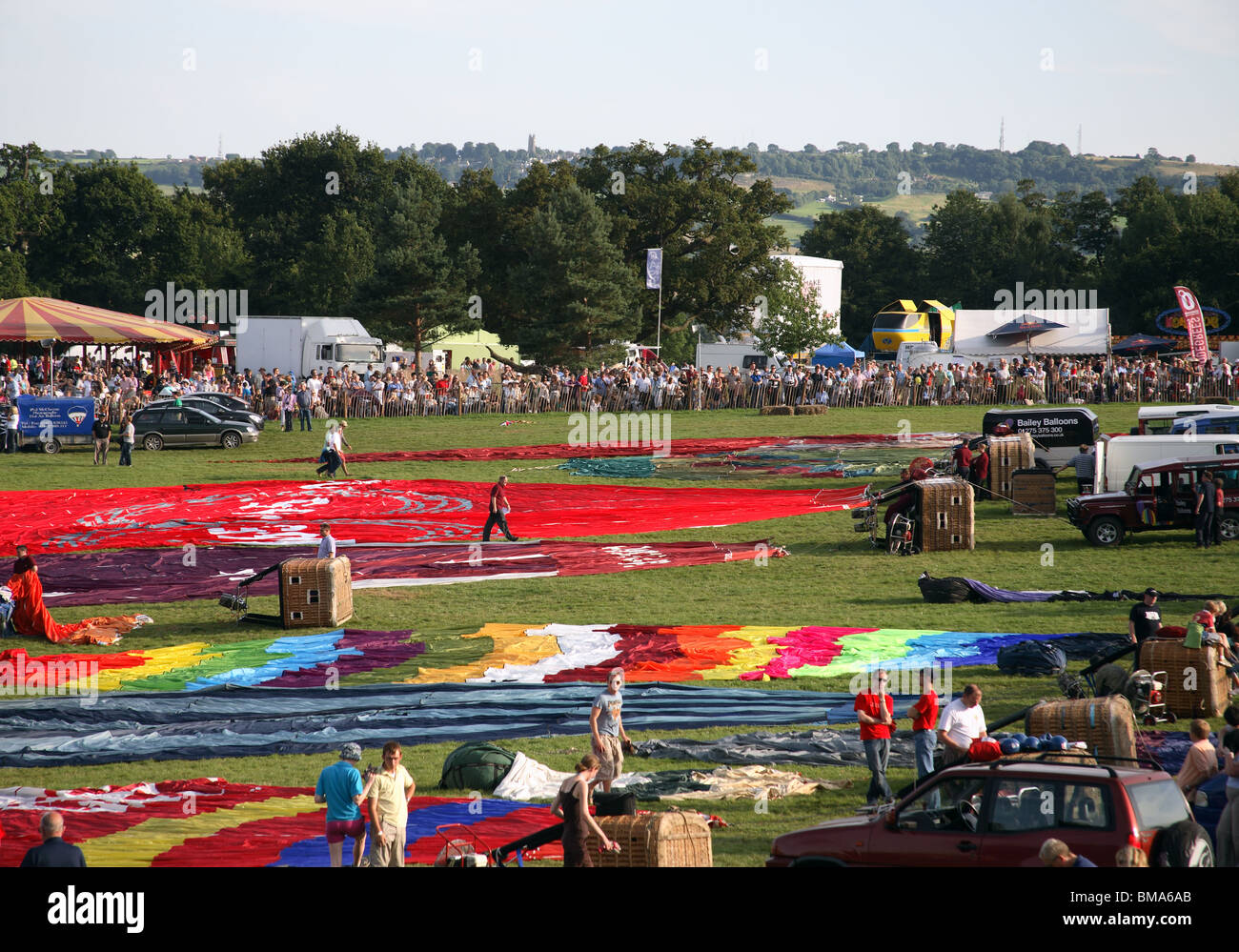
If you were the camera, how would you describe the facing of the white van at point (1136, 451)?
facing to the right of the viewer

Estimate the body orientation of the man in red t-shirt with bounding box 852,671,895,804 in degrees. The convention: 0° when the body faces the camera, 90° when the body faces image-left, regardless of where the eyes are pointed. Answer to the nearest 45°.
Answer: approximately 0°

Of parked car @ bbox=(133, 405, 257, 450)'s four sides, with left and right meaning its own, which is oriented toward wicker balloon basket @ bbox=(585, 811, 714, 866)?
right

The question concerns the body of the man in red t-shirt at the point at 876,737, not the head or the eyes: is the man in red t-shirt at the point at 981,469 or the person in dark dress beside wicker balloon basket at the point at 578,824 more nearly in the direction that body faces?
the person in dark dress beside wicker balloon basket

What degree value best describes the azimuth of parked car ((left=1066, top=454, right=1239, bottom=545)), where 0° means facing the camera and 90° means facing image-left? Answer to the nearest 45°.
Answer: approximately 90°

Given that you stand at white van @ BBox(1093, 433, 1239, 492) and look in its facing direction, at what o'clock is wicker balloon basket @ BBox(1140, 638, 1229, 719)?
The wicker balloon basket is roughly at 3 o'clock from the white van.

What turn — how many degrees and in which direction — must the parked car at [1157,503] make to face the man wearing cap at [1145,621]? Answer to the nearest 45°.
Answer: approximately 90° to its left

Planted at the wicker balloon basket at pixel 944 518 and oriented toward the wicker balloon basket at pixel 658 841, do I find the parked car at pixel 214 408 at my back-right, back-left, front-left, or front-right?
back-right

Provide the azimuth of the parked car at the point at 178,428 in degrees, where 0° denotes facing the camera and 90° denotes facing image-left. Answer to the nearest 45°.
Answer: approximately 270°
